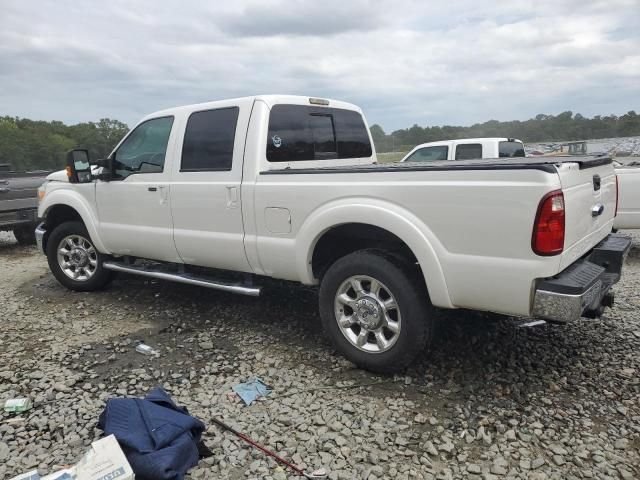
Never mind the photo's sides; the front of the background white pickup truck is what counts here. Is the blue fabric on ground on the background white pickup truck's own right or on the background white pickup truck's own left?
on the background white pickup truck's own left

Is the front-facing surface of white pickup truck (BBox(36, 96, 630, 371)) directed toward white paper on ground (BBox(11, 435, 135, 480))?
no

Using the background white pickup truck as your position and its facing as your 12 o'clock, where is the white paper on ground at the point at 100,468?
The white paper on ground is roughly at 8 o'clock from the background white pickup truck.

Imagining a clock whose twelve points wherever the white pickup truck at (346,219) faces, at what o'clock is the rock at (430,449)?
The rock is roughly at 7 o'clock from the white pickup truck.

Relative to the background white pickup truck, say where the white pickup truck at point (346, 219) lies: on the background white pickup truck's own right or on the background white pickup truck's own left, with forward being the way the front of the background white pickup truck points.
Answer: on the background white pickup truck's own left

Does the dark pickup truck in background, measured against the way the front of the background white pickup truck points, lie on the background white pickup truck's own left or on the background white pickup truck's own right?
on the background white pickup truck's own left

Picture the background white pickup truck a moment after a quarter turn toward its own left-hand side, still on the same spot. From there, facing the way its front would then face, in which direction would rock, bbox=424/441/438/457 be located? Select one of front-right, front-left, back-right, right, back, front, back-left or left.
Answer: front-left

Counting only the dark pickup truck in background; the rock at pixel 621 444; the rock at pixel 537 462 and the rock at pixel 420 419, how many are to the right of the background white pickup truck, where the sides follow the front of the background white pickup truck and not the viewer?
0

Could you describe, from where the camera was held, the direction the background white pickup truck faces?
facing away from the viewer and to the left of the viewer

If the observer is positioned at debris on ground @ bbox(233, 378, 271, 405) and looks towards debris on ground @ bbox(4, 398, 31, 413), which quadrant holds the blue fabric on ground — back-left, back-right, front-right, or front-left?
front-left

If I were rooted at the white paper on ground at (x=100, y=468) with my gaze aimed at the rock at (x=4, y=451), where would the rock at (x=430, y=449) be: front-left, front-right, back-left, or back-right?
back-right

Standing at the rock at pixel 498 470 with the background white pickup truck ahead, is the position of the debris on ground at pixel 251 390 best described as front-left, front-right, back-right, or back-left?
front-left

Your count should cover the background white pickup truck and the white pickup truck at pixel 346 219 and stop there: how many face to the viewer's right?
0

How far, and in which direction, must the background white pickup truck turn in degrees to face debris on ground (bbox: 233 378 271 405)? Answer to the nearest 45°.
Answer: approximately 135° to its left

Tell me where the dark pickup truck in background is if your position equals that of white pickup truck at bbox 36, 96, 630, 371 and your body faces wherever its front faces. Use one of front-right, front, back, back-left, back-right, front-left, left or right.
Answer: front

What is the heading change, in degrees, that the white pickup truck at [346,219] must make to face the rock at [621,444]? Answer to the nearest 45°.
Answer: approximately 180°

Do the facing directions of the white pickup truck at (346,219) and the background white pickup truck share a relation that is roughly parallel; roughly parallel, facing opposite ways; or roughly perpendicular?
roughly parallel

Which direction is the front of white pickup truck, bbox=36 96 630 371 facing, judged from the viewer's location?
facing away from the viewer and to the left of the viewer
